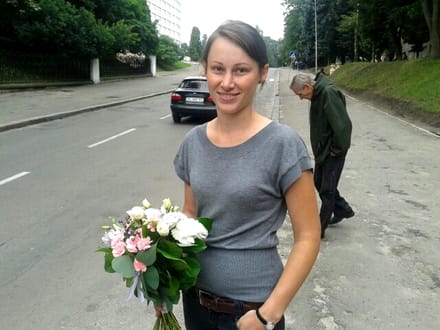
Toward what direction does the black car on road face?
away from the camera

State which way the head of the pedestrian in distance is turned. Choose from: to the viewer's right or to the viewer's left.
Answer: to the viewer's left

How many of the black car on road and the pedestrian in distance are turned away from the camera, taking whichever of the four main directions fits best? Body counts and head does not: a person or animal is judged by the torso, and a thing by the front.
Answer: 1

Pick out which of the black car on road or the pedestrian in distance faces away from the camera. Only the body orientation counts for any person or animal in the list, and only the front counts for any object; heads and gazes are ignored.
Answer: the black car on road

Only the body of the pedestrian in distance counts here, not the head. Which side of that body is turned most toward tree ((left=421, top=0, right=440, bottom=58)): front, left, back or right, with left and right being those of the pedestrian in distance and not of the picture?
back

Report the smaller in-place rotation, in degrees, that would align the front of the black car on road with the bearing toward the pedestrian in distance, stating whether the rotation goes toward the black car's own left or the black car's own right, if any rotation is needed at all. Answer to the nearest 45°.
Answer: approximately 180°

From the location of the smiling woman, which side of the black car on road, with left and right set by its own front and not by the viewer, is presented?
back

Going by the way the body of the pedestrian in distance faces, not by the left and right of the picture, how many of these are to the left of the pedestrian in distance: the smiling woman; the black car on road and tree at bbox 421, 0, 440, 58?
1

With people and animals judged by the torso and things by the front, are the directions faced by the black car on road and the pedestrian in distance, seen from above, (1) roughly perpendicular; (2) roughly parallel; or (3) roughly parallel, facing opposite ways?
roughly perpendicular

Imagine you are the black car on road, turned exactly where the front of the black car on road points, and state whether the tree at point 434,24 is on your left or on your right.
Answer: on your right

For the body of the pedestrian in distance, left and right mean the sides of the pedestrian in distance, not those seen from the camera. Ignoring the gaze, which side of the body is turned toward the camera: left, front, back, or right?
left

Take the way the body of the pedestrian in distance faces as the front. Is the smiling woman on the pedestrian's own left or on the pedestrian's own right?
on the pedestrian's own left
